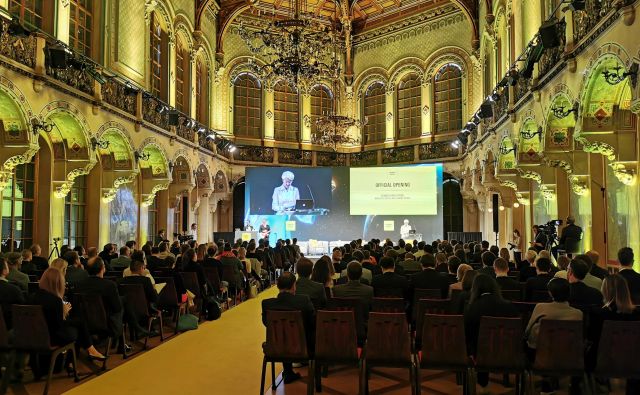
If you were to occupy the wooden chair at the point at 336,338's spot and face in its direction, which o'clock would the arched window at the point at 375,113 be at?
The arched window is roughly at 12 o'clock from the wooden chair.

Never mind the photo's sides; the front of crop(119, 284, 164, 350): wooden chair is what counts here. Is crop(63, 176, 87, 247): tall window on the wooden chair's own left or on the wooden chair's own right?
on the wooden chair's own left

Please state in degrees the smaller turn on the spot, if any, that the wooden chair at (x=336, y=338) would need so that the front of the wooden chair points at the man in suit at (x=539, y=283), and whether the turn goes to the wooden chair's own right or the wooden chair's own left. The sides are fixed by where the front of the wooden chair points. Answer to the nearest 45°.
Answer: approximately 45° to the wooden chair's own right

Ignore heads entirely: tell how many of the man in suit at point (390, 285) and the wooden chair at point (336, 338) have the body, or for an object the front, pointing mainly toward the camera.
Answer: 0

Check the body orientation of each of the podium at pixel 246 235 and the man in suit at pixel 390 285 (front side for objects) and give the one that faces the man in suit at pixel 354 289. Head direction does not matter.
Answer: the podium

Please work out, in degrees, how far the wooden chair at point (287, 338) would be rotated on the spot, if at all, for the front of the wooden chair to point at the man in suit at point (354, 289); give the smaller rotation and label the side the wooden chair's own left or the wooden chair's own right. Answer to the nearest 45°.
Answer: approximately 45° to the wooden chair's own right

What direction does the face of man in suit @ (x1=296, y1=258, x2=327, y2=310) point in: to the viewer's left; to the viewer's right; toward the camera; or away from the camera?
away from the camera

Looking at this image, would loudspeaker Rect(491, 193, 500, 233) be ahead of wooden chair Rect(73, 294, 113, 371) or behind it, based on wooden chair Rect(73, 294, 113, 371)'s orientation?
ahead

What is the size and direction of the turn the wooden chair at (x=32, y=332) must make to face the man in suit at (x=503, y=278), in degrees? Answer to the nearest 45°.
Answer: approximately 45° to its right

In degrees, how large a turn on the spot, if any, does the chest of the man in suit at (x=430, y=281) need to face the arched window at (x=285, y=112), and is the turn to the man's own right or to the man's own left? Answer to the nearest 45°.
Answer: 0° — they already face it

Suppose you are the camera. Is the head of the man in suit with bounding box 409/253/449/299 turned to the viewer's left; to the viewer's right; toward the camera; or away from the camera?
away from the camera

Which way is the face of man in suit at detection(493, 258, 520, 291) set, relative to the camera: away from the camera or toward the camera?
away from the camera

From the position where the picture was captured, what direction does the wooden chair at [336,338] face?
facing away from the viewer

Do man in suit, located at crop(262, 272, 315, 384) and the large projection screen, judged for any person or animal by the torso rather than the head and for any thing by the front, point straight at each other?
yes

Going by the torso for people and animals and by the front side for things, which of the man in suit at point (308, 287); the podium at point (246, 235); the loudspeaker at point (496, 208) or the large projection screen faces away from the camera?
the man in suit
